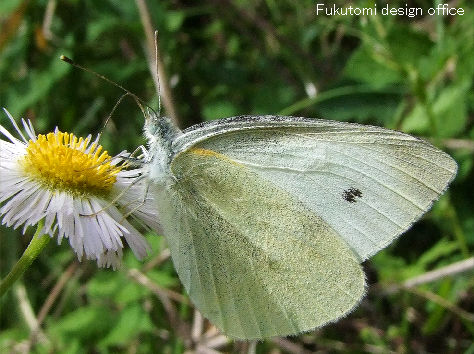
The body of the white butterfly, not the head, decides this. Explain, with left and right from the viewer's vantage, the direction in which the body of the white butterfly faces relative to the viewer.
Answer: facing to the left of the viewer

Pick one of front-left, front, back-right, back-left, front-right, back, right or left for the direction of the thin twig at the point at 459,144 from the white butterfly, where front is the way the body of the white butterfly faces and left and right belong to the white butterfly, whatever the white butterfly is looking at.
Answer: back-right

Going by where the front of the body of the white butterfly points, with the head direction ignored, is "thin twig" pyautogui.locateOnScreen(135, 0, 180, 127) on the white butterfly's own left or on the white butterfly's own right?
on the white butterfly's own right
